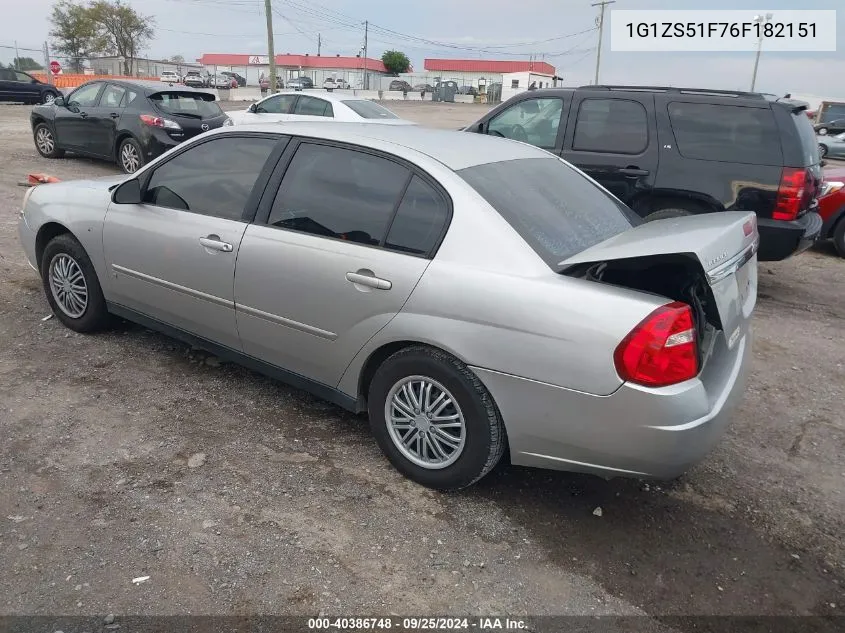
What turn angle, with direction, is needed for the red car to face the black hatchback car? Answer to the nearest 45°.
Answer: approximately 45° to its right

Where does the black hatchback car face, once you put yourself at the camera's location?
facing away from the viewer and to the left of the viewer

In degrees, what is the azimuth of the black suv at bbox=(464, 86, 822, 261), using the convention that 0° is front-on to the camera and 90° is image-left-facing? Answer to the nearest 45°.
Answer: approximately 90°

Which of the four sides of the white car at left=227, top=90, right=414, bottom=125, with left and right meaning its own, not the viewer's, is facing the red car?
back

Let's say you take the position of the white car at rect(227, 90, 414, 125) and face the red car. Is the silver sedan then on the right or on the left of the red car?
right

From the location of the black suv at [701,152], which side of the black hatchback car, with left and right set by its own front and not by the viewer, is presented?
back

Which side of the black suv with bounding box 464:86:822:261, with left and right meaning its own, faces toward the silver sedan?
left

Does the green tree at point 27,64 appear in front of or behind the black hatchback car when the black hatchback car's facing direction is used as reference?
in front

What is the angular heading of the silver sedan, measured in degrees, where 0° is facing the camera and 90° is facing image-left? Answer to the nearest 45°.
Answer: approximately 135°

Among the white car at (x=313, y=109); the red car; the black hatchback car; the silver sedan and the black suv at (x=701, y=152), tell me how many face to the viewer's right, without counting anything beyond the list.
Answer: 0

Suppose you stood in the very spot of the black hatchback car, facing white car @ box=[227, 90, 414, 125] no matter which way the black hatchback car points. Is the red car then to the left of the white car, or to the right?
right

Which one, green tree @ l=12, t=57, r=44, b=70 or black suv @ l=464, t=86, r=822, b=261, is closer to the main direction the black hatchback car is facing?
the green tree

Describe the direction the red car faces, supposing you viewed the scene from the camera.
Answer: facing the viewer and to the left of the viewer

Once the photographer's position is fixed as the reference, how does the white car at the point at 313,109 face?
facing away from the viewer and to the left of the viewer

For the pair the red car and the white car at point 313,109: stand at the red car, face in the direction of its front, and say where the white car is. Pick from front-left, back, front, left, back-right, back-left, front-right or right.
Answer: front-right

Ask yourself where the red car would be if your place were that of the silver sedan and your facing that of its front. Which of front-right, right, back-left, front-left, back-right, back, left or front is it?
right

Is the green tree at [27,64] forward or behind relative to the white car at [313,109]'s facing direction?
forward
